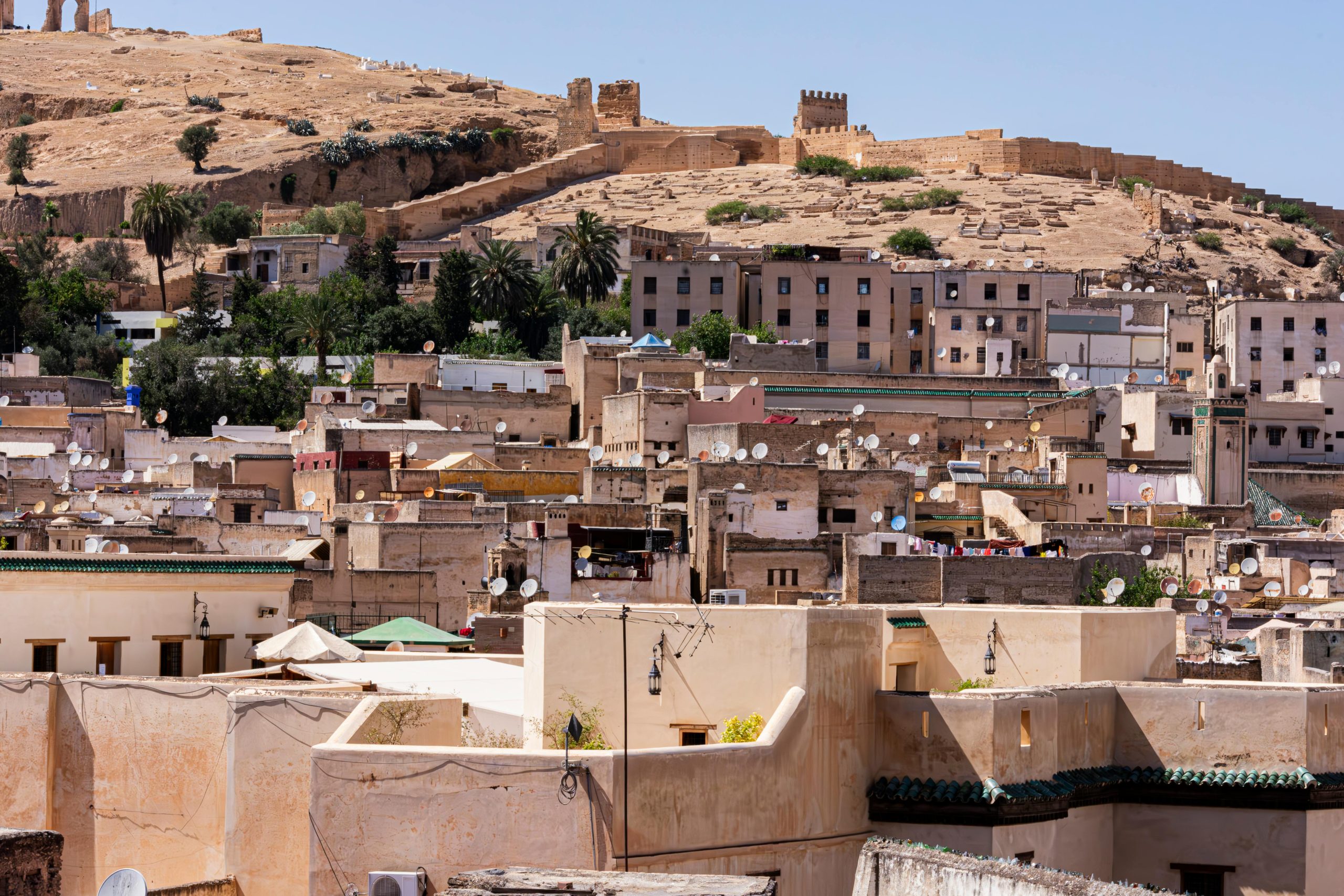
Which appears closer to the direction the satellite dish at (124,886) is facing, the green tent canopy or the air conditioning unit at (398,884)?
the air conditioning unit

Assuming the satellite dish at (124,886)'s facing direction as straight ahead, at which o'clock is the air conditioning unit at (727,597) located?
The air conditioning unit is roughly at 7 o'clock from the satellite dish.

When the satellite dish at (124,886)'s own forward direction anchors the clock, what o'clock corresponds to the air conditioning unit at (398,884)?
The air conditioning unit is roughly at 9 o'clock from the satellite dish.

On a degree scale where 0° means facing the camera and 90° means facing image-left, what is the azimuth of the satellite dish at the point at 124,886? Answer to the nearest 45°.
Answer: approximately 0°

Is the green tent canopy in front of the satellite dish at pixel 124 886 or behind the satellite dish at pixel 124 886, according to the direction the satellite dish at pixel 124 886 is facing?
behind
